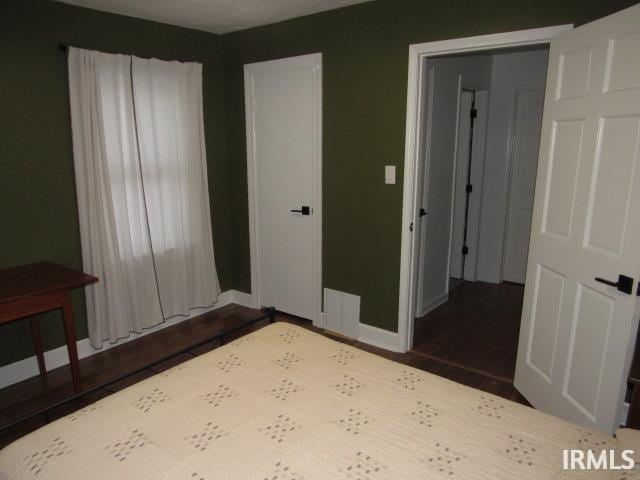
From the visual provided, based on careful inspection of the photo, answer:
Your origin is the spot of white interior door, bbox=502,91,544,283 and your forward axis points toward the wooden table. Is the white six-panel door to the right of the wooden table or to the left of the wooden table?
left

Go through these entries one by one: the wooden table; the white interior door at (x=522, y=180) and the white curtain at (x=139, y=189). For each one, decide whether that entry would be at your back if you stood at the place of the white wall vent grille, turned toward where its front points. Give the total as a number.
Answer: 1

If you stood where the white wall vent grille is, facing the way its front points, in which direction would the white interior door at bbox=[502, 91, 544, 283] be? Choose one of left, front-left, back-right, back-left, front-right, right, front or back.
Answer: back

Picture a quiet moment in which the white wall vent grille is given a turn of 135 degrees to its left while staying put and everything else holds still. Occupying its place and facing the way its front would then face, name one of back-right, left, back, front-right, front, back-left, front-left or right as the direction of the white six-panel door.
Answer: front-right

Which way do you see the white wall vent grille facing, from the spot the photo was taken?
facing the viewer and to the left of the viewer

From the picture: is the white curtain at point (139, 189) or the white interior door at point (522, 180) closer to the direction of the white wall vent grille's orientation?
the white curtain

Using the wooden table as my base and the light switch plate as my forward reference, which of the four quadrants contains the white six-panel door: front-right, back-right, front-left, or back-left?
front-right

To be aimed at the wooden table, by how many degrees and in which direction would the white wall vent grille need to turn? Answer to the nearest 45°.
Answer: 0° — it already faces it

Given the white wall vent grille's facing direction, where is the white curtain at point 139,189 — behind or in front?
in front
